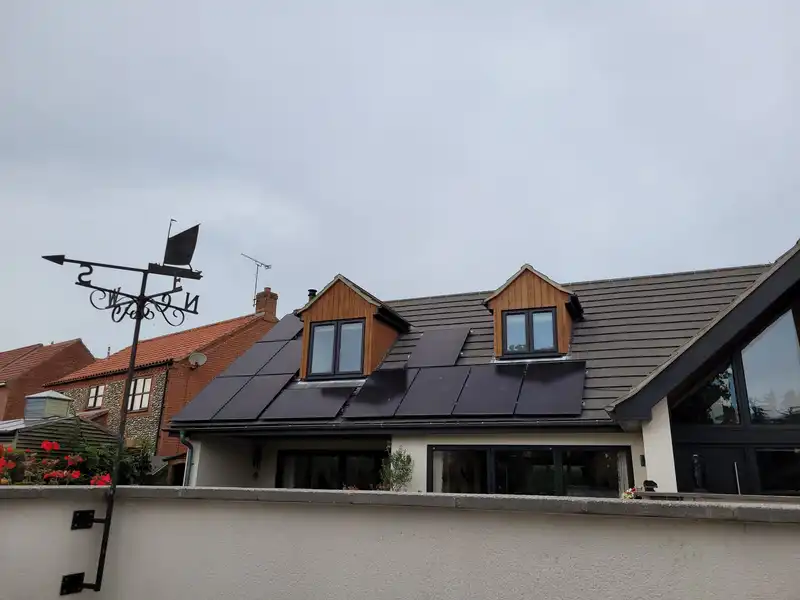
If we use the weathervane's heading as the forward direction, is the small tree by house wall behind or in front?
behind

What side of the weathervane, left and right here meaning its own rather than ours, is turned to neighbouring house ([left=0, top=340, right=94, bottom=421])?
right

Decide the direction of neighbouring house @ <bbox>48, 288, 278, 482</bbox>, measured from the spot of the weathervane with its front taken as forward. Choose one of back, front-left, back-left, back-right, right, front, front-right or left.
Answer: right

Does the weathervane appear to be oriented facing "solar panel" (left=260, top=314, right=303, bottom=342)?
no

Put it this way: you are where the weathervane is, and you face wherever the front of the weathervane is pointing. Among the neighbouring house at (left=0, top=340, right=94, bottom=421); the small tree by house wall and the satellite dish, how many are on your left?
0

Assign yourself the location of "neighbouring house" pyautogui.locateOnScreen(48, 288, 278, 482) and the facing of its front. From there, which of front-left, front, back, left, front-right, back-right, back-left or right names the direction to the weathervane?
front-left

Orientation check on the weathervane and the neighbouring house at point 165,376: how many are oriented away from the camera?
0

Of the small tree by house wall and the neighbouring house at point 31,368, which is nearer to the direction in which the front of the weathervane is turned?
the neighbouring house

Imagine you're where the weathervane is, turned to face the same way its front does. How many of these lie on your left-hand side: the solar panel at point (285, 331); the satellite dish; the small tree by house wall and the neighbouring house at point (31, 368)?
0

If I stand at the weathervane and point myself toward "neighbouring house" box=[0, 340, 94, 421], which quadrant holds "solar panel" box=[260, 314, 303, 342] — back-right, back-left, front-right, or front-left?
front-right

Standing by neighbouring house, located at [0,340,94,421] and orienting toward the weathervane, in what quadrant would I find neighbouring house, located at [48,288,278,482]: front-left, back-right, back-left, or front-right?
front-left

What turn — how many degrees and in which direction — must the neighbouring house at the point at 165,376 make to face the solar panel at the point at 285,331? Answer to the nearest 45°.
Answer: approximately 45° to its left

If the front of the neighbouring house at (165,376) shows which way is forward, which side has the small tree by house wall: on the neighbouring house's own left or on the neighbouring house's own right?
on the neighbouring house's own left

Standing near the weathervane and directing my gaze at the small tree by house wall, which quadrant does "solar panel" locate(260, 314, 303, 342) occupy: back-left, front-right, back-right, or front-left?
front-left

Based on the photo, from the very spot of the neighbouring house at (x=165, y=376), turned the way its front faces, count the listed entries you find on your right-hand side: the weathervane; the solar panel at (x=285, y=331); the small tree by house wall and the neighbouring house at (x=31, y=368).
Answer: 1

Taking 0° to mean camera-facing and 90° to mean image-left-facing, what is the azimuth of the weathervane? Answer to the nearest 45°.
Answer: approximately 90°

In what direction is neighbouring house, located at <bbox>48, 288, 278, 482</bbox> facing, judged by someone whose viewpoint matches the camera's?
facing the viewer and to the left of the viewer
